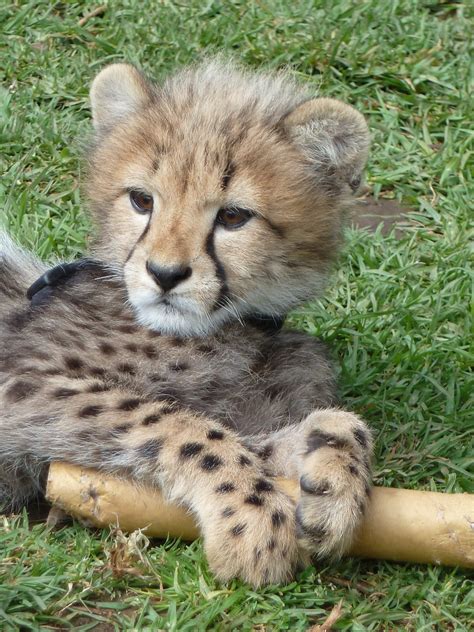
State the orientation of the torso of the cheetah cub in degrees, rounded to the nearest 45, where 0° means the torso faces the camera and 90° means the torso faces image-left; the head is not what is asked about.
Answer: approximately 315°
